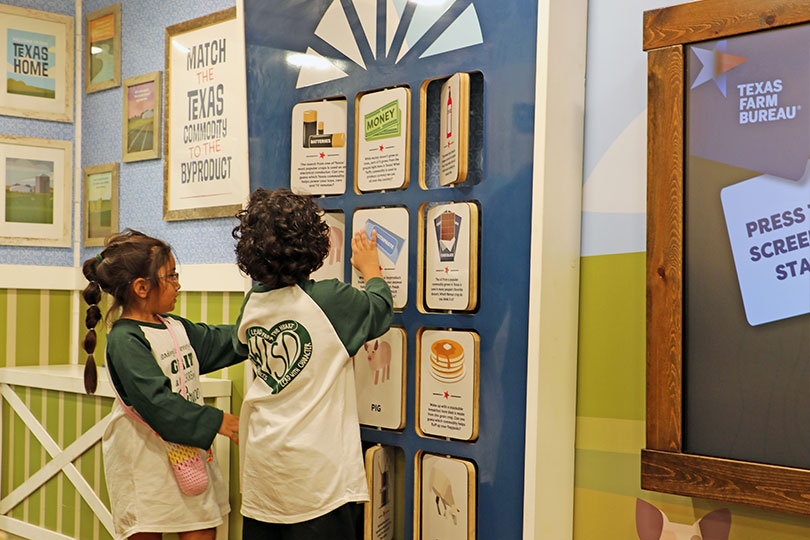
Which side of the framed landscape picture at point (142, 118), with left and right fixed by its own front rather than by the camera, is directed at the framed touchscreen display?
left

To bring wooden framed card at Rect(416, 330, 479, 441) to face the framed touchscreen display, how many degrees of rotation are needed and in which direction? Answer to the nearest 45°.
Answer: approximately 90° to its left

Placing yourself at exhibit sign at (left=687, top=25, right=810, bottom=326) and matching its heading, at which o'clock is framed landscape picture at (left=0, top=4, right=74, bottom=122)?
The framed landscape picture is roughly at 2 o'clock from the exhibit sign.

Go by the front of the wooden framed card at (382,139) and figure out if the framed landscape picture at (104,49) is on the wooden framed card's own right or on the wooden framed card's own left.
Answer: on the wooden framed card's own right

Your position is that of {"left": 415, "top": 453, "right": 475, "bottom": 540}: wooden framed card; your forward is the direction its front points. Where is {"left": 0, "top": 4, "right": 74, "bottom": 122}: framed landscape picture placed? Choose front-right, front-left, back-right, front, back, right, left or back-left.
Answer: right

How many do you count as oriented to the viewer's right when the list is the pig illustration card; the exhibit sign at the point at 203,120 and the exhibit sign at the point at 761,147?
0

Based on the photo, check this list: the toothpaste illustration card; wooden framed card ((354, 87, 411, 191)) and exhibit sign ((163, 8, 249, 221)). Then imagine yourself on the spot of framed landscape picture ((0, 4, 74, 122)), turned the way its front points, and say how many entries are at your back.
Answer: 0

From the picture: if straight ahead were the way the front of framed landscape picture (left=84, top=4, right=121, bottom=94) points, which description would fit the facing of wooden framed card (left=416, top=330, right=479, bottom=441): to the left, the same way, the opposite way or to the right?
the same way

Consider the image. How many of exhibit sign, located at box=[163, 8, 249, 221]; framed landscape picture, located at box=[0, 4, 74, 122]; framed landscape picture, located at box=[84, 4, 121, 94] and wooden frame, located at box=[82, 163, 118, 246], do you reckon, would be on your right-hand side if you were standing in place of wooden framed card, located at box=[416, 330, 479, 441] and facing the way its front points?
4

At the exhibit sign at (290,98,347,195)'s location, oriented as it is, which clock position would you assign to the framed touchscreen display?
The framed touchscreen display is roughly at 9 o'clock from the exhibit sign.

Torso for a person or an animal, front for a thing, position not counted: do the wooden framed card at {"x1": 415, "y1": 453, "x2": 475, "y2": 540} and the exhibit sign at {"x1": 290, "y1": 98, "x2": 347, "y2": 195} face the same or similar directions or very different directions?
same or similar directions

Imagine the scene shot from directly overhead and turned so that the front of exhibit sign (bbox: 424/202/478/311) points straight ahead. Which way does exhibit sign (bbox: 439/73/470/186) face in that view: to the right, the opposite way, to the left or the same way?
the same way

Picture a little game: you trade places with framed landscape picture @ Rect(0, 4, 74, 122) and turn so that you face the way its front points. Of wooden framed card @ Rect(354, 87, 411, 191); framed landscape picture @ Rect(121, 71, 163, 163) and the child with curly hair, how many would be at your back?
0

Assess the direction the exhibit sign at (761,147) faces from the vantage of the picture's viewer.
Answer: facing the viewer and to the left of the viewer

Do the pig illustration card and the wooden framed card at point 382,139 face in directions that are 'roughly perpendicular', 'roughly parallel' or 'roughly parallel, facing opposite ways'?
roughly parallel

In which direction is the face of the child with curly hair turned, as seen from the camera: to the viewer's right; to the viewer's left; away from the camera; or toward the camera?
away from the camera
